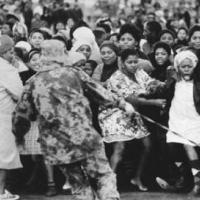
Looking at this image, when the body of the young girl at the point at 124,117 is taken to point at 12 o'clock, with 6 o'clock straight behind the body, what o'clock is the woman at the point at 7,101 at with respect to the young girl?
The woman is roughly at 4 o'clock from the young girl.

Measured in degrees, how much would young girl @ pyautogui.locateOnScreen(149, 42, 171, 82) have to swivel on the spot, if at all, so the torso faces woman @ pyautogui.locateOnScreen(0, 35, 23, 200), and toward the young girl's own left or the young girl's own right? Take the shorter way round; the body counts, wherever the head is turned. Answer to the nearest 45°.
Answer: approximately 45° to the young girl's own right

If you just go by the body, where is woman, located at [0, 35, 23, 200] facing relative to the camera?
to the viewer's right

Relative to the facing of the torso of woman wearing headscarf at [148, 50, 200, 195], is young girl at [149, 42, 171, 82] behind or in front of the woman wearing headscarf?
behind

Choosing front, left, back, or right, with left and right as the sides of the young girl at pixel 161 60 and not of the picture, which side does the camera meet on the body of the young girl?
front

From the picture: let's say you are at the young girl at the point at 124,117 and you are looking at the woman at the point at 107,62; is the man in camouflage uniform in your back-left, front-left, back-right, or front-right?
back-left

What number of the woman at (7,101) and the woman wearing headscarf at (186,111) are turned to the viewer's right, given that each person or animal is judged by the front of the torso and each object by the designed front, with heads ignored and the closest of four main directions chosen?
1

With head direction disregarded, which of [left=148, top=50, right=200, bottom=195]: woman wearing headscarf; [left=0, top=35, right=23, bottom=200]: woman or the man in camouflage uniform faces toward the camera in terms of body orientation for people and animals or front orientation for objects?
the woman wearing headscarf

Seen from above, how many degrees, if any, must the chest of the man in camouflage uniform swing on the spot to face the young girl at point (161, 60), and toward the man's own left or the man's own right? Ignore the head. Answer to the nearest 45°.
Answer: approximately 45° to the man's own right

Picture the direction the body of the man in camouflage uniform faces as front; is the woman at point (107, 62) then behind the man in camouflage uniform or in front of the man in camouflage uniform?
in front

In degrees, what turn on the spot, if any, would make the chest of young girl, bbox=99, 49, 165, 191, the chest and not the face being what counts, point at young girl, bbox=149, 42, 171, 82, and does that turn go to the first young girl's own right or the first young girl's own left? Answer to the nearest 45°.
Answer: approximately 90° to the first young girl's own left
